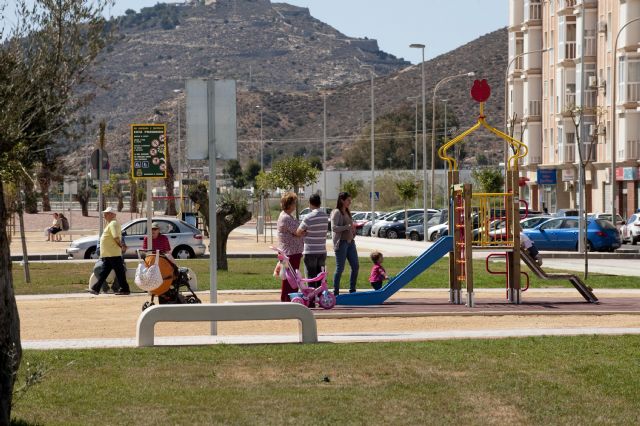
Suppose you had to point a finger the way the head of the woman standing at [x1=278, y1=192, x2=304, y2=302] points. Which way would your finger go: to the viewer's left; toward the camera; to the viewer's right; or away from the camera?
to the viewer's right

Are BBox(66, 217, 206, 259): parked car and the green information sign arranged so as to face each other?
no

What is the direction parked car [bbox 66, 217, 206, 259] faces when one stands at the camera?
facing to the left of the viewer

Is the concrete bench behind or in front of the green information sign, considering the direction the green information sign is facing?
in front

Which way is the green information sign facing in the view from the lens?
facing the viewer

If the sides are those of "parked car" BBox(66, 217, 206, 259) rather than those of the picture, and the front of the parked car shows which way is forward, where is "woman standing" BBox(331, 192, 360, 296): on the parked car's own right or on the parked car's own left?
on the parked car's own left

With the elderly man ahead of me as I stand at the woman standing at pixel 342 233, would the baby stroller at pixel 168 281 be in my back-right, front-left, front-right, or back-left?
front-left

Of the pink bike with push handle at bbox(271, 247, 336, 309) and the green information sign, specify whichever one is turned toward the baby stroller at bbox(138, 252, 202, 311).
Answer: the green information sign

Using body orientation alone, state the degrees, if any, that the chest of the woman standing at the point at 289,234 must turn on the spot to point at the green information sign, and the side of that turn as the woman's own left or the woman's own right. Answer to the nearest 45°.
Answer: approximately 135° to the woman's own left

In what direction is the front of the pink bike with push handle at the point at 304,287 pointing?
to the viewer's right

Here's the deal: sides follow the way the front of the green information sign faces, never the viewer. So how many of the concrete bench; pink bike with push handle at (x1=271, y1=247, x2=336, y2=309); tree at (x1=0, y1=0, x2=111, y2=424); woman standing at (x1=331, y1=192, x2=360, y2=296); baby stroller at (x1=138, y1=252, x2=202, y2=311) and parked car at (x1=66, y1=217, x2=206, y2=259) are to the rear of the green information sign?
1
